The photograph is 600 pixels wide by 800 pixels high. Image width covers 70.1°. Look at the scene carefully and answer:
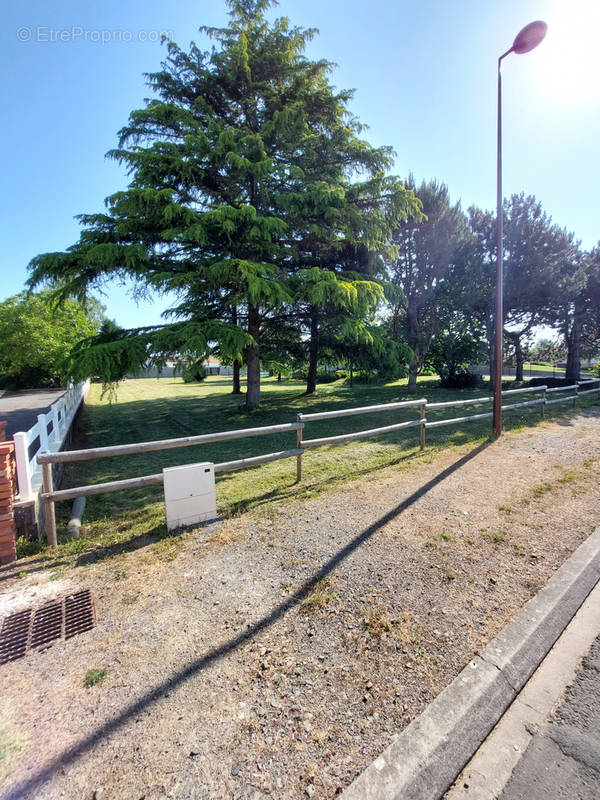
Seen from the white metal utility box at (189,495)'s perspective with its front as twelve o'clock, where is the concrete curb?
The concrete curb is roughly at 11 o'clock from the white metal utility box.

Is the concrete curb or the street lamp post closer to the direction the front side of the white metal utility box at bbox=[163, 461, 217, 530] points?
the concrete curb

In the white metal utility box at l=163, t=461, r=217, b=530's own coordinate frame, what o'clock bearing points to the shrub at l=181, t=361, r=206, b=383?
The shrub is roughly at 6 o'clock from the white metal utility box.

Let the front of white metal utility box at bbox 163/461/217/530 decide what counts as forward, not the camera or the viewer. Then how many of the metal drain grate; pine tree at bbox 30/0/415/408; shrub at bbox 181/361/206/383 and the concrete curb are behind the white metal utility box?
2

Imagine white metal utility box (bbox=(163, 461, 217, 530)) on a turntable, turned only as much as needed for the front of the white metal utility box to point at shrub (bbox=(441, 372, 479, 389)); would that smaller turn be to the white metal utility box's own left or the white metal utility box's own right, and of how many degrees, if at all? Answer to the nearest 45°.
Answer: approximately 135° to the white metal utility box's own left

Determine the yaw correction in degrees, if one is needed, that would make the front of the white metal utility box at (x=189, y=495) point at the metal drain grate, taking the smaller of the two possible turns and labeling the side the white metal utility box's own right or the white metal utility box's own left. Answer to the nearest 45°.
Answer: approximately 45° to the white metal utility box's own right

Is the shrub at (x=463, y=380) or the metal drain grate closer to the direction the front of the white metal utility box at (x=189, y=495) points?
the metal drain grate

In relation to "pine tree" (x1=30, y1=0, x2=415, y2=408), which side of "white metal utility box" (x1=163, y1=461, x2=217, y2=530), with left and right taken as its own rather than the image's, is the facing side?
back

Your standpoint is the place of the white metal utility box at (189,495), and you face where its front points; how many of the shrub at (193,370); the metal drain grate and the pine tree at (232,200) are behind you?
2

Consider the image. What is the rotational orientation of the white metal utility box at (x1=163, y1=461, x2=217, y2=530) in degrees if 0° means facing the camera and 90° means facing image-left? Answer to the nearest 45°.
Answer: approximately 0°
